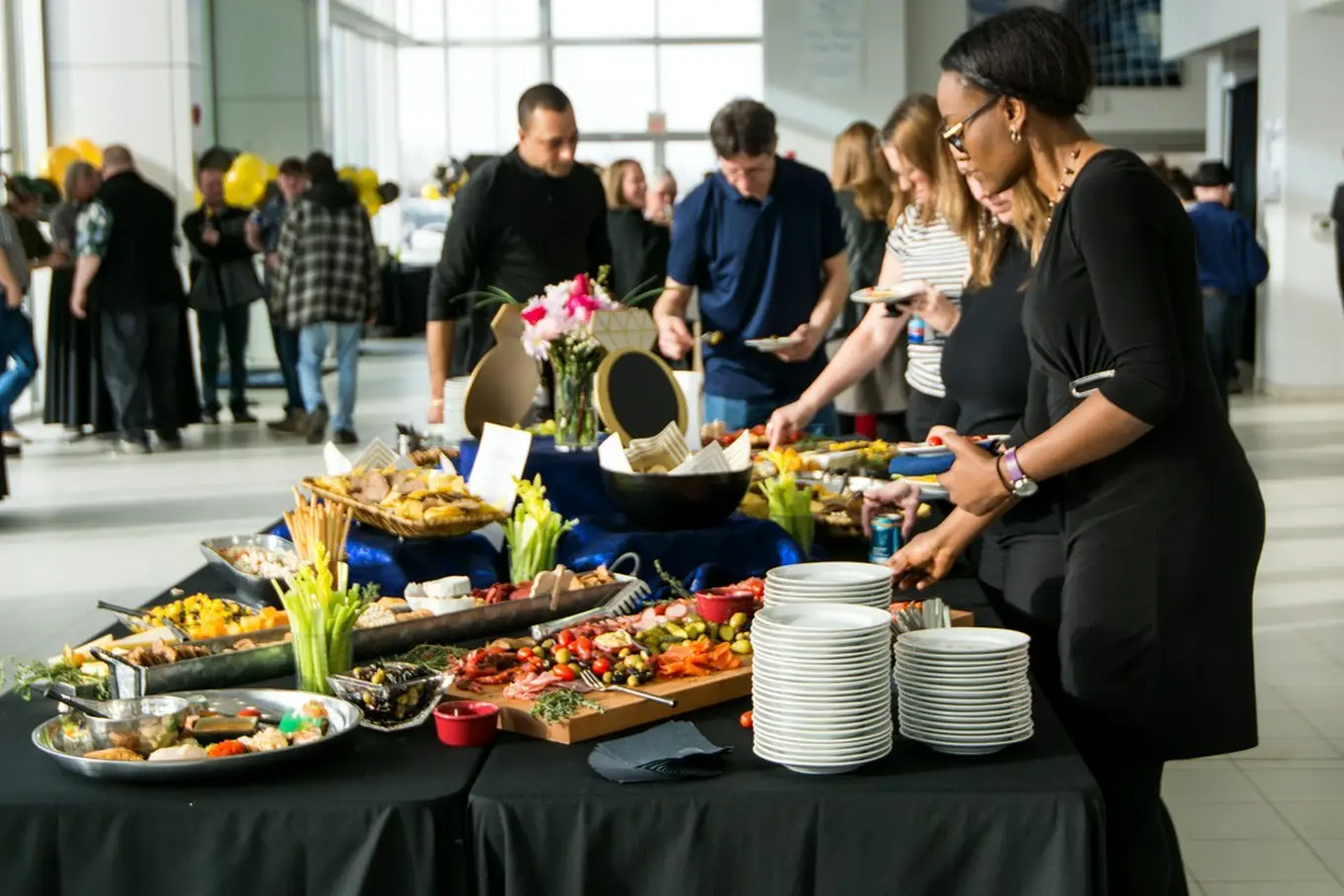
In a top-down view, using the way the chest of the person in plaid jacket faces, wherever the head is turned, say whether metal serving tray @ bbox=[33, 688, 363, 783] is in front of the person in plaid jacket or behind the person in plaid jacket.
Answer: behind

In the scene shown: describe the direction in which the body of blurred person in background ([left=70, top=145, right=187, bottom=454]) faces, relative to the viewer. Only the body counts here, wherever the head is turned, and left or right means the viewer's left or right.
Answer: facing away from the viewer

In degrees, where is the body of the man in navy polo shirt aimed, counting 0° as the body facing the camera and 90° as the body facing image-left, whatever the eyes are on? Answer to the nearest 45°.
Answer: approximately 0°

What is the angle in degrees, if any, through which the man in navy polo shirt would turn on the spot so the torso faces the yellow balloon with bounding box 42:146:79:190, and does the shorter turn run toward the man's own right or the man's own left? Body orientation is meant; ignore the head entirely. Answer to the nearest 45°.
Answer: approximately 135° to the man's own right

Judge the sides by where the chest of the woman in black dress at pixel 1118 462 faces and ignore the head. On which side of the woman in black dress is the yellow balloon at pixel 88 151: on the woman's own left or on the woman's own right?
on the woman's own right

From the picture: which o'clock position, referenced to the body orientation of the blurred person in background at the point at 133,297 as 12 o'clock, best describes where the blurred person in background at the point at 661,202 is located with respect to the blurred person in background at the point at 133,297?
the blurred person in background at the point at 661,202 is roughly at 3 o'clock from the blurred person in background at the point at 133,297.

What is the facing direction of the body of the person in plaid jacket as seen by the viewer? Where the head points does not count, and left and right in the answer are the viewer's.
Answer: facing away from the viewer

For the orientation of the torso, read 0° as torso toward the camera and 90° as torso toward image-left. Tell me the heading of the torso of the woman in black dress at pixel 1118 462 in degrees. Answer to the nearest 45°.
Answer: approximately 90°

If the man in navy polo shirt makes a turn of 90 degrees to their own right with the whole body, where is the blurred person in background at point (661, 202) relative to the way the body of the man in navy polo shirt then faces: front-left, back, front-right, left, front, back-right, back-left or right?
right

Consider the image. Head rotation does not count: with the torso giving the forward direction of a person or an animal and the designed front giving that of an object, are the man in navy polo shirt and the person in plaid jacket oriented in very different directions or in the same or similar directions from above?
very different directions

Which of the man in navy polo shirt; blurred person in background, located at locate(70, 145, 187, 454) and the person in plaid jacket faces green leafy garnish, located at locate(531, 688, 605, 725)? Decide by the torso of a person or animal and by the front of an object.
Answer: the man in navy polo shirt
